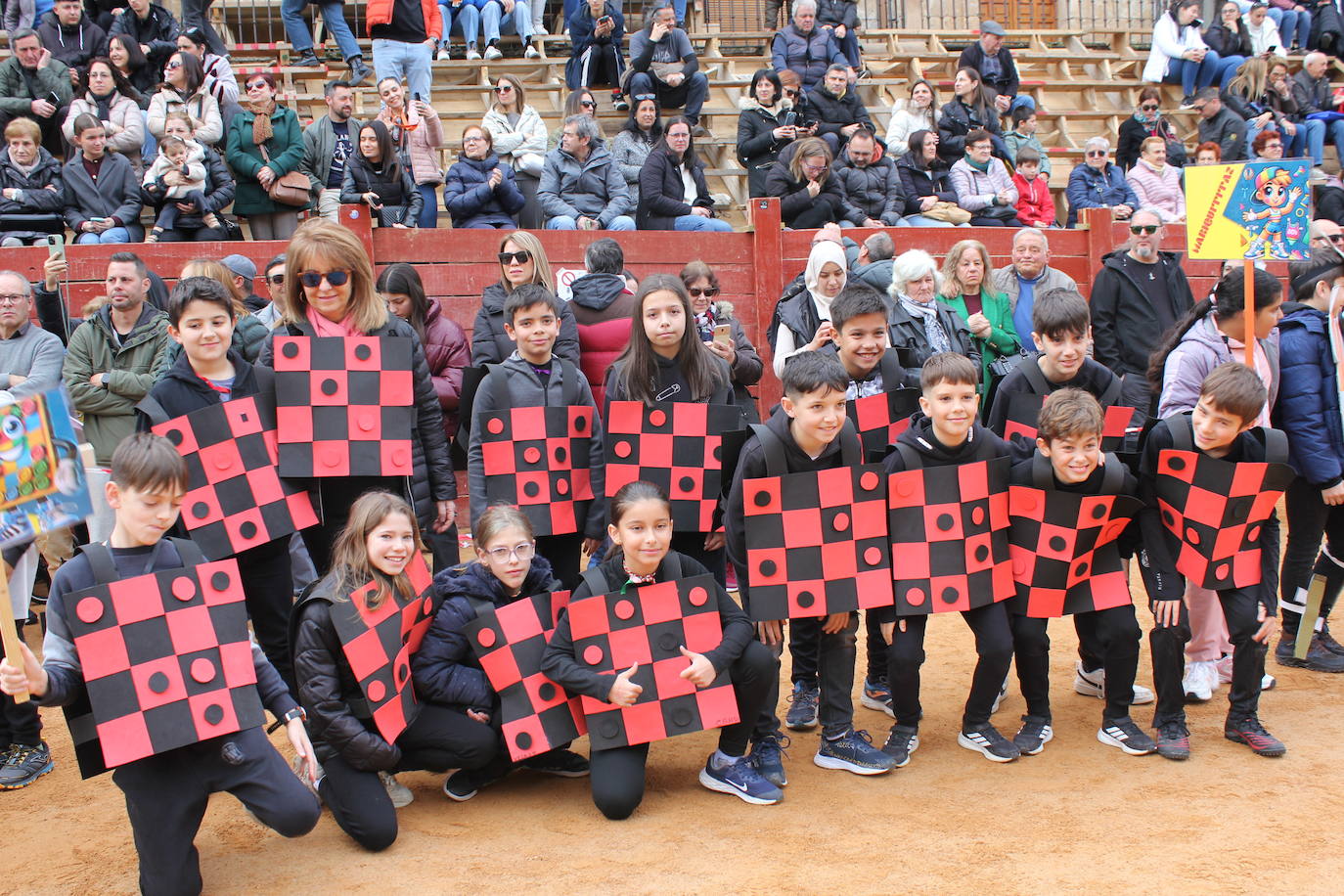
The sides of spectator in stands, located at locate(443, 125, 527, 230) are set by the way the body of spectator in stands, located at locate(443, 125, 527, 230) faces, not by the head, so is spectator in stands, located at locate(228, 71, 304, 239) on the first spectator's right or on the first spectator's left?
on the first spectator's right

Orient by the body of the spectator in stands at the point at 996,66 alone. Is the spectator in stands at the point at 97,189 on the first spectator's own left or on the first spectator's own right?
on the first spectator's own right

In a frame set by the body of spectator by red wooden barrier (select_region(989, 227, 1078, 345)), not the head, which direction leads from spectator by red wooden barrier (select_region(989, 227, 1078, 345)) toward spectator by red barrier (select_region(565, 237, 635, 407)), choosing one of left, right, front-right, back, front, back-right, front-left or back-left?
front-right

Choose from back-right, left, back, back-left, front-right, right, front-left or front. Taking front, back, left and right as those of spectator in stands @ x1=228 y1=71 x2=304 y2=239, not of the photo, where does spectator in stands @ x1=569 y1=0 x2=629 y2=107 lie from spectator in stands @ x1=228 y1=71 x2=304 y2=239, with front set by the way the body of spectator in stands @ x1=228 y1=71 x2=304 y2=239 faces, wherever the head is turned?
back-left

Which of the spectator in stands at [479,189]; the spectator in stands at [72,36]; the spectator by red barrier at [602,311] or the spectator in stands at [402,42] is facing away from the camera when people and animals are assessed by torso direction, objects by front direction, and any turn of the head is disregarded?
the spectator by red barrier at [602,311]

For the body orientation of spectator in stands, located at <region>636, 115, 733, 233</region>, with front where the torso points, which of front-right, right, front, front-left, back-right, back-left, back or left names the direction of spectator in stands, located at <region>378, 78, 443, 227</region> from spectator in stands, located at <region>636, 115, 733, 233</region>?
back-right

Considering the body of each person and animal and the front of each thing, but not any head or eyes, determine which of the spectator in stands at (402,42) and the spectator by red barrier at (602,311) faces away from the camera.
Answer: the spectator by red barrier at (602,311)

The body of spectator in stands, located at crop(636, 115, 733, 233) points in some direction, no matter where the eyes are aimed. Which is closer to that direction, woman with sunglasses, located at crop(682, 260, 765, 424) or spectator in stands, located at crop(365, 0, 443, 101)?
the woman with sunglasses

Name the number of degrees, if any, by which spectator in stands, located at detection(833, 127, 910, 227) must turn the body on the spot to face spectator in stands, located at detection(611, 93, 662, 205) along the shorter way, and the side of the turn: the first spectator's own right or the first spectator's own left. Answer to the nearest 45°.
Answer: approximately 90° to the first spectator's own right

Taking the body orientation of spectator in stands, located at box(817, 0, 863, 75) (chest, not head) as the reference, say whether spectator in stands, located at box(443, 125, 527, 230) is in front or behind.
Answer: in front

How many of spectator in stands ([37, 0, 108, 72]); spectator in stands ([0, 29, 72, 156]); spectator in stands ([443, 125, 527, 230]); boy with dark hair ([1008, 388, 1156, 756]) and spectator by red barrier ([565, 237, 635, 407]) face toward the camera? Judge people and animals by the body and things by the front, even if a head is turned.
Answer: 4

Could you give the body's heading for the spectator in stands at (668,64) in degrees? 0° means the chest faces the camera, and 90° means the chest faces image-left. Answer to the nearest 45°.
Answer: approximately 0°

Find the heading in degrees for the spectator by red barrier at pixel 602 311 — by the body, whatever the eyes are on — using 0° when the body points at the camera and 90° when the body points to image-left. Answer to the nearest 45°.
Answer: approximately 180°

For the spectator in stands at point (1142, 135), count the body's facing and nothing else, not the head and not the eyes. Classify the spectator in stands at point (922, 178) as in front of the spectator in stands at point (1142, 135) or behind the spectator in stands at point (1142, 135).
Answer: in front
